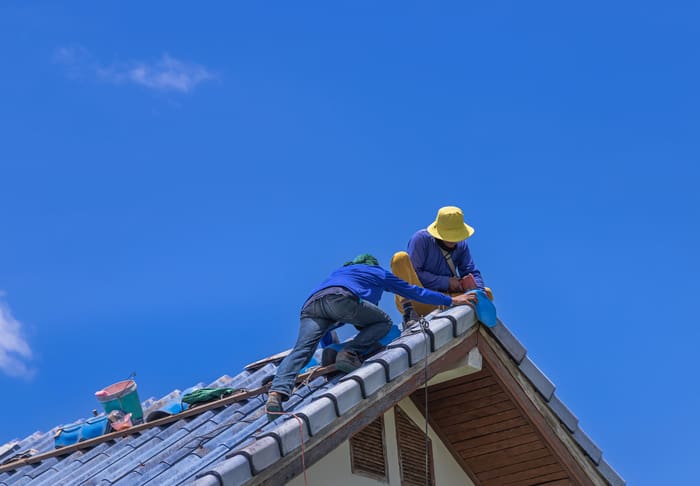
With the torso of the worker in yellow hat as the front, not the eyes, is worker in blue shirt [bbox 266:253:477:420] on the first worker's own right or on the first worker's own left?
on the first worker's own right

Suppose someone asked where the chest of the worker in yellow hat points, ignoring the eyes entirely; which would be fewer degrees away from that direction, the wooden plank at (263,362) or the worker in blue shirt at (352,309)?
the worker in blue shirt
